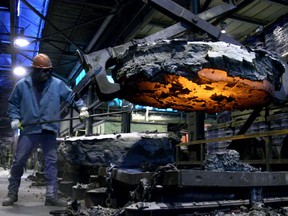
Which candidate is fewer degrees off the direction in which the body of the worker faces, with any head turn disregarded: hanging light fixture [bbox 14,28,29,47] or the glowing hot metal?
the glowing hot metal

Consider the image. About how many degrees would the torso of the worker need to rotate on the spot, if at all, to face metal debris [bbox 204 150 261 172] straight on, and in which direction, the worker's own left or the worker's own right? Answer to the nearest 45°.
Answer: approximately 45° to the worker's own left

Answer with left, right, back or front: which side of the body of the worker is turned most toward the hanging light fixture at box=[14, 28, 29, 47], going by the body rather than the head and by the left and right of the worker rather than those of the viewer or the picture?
back

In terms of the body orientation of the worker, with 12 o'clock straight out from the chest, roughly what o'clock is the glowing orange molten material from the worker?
The glowing orange molten material is roughly at 10 o'clock from the worker.

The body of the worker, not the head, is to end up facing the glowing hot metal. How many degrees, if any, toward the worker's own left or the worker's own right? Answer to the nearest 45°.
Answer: approximately 45° to the worker's own left

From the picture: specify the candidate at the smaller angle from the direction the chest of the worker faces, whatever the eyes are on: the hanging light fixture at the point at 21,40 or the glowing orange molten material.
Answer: the glowing orange molten material
